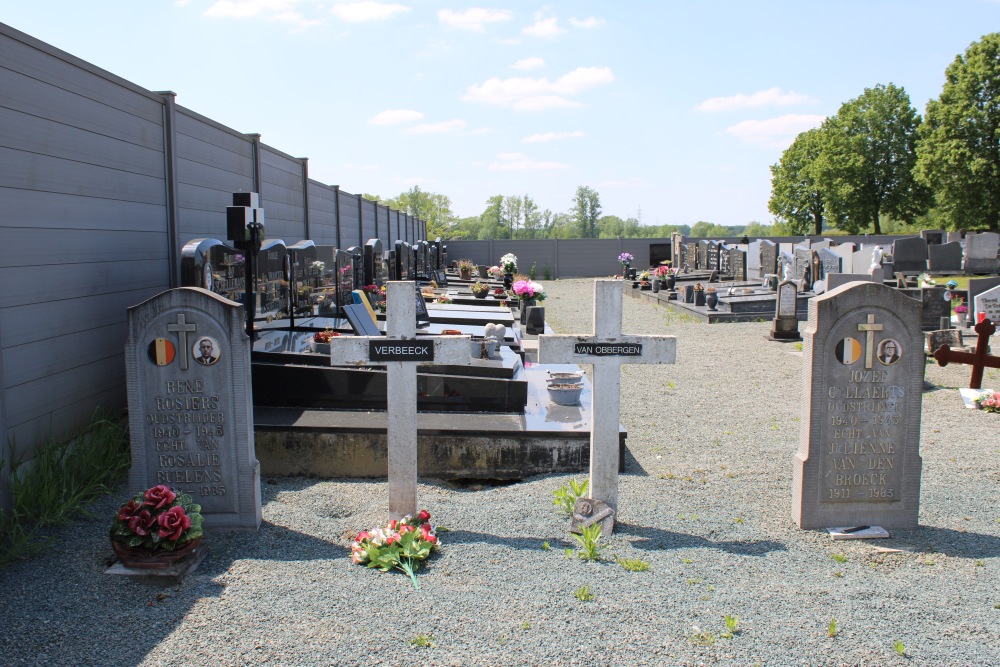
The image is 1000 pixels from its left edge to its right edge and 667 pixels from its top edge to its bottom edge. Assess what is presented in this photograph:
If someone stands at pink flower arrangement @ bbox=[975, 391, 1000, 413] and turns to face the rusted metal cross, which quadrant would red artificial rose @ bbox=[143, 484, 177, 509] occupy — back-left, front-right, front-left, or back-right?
back-left

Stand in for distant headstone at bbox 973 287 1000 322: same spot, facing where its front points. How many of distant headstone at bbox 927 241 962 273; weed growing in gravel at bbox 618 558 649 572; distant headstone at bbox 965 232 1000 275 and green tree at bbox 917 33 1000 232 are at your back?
3

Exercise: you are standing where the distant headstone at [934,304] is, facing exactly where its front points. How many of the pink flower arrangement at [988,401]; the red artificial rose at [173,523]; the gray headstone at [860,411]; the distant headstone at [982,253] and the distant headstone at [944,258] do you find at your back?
2

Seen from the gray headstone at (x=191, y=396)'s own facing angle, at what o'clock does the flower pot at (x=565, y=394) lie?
The flower pot is roughly at 8 o'clock from the gray headstone.

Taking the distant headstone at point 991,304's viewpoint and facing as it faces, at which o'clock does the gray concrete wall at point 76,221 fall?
The gray concrete wall is roughly at 1 o'clock from the distant headstone.

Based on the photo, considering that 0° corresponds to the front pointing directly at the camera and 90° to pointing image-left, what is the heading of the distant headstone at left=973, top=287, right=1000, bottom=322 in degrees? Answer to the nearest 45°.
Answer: approximately 0°

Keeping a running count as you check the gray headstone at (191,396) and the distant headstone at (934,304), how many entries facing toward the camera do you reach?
2

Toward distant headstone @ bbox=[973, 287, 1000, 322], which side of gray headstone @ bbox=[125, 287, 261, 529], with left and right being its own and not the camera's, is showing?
left

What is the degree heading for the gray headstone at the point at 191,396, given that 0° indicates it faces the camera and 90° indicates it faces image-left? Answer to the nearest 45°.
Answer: approximately 0°

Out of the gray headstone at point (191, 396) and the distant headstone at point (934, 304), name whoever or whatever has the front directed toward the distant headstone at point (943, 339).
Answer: the distant headstone at point (934, 304)

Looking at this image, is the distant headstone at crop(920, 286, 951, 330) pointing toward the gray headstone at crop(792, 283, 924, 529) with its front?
yes

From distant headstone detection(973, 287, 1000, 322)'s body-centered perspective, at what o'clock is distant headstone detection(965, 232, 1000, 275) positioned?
distant headstone detection(965, 232, 1000, 275) is roughly at 6 o'clock from distant headstone detection(973, 287, 1000, 322).

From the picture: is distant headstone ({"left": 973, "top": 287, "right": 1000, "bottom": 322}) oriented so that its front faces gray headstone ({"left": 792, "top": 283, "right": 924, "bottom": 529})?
yes
